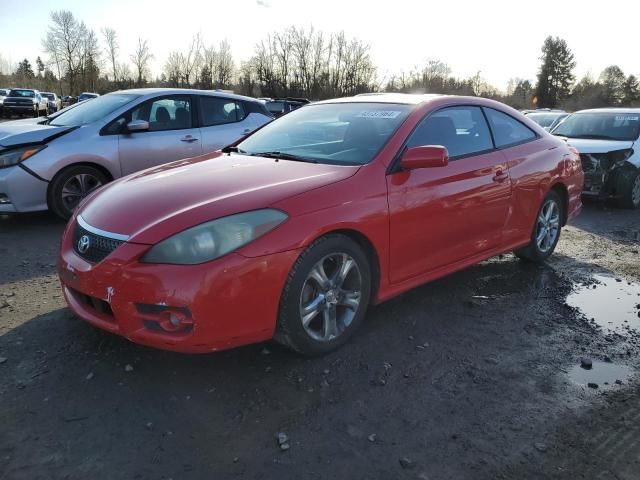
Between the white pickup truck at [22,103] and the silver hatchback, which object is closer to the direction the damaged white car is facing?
the silver hatchback

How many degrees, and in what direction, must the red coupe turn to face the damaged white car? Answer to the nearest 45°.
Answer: approximately 180°

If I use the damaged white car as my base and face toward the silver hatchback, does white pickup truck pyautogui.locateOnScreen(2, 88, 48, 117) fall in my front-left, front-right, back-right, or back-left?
front-right

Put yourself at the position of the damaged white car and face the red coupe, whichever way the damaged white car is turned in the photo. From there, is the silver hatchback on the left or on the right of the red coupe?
right

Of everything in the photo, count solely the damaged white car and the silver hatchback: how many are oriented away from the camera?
0

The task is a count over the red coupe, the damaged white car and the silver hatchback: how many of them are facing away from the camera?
0

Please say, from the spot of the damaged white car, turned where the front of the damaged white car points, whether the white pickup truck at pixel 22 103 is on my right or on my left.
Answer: on my right

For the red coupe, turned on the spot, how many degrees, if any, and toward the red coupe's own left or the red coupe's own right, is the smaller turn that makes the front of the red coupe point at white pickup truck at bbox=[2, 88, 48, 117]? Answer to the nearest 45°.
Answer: approximately 90° to the red coupe's own right

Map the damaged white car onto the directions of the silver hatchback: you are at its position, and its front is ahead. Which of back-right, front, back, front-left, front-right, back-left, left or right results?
back-left

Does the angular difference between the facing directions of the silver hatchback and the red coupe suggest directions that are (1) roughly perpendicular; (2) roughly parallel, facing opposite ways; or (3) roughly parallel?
roughly parallel

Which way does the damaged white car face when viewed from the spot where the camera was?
facing the viewer and to the left of the viewer
